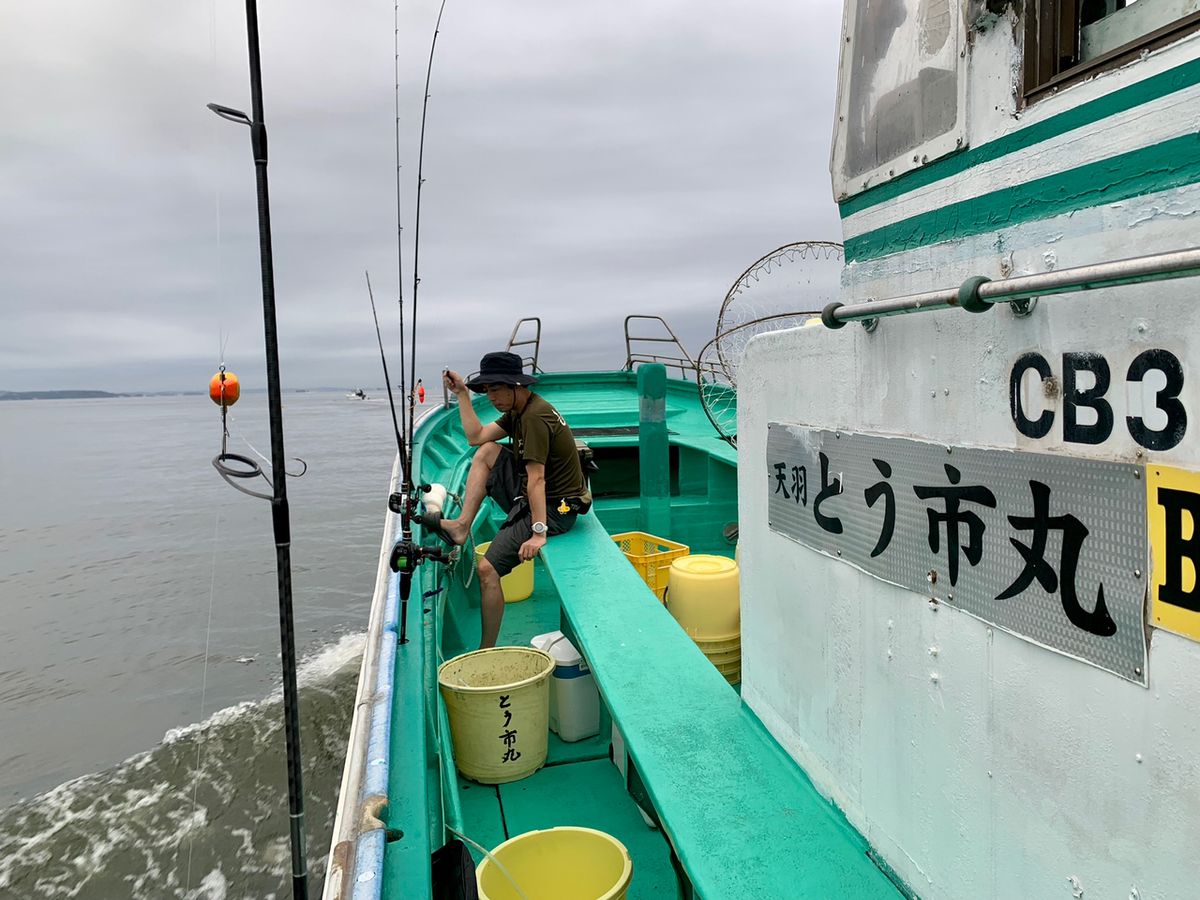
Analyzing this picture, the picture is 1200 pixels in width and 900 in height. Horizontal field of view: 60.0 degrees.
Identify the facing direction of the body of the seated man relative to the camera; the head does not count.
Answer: to the viewer's left

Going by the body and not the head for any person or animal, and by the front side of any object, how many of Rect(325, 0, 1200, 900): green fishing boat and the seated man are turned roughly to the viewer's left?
1

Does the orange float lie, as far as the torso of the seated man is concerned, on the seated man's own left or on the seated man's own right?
on the seated man's own left

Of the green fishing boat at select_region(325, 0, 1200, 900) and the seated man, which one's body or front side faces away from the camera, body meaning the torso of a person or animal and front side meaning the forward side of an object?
the green fishing boat

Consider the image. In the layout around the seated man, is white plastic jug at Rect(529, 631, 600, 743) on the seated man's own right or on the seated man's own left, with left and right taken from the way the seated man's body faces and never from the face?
on the seated man's own left

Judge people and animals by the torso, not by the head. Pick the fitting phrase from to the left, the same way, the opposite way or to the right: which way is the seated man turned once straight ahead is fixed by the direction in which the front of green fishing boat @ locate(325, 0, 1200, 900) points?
to the left

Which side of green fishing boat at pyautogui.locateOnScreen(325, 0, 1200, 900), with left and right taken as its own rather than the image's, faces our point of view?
back

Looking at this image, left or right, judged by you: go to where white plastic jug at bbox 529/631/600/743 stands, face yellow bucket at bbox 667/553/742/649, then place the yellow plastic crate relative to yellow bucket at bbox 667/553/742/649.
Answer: left
